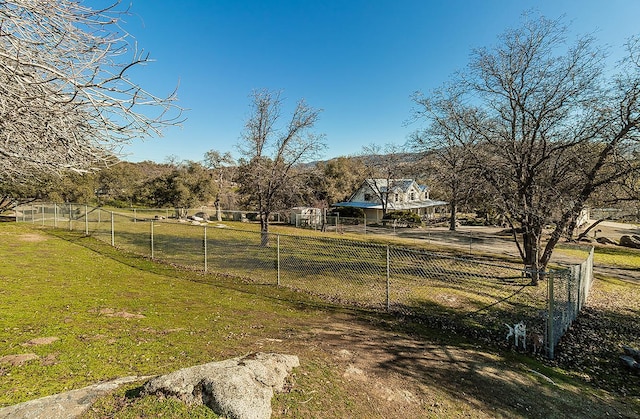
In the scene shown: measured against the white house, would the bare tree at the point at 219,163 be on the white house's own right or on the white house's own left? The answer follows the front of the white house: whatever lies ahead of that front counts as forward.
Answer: on the white house's own right

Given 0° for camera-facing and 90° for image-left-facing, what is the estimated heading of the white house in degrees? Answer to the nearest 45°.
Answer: approximately 315°

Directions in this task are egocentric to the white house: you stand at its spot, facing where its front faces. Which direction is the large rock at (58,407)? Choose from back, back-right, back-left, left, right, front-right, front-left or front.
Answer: front-right

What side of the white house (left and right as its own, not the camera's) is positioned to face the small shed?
right

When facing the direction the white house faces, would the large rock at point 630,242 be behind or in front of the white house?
in front

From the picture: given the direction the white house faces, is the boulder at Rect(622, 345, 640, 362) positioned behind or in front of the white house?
in front

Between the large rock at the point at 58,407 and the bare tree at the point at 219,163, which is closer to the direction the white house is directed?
the large rock
